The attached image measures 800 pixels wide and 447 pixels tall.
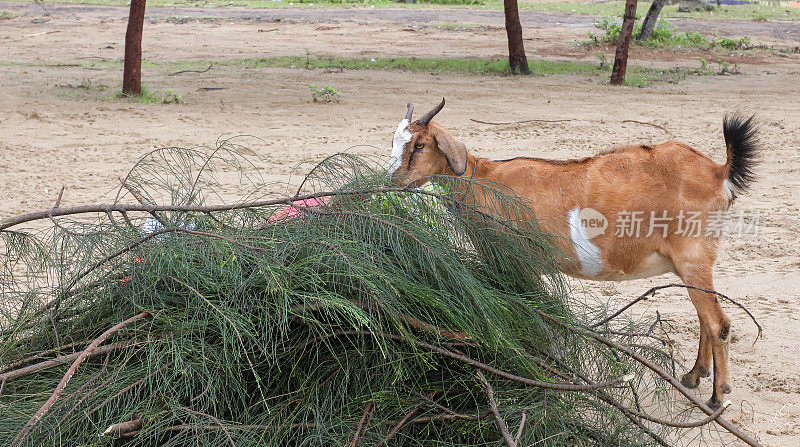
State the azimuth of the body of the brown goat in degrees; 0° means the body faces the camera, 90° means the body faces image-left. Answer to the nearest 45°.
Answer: approximately 90°

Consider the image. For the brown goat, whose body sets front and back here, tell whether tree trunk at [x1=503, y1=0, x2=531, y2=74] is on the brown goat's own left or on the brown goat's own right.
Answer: on the brown goat's own right

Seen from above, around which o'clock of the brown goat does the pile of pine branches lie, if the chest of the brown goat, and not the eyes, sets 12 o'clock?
The pile of pine branches is roughly at 10 o'clock from the brown goat.

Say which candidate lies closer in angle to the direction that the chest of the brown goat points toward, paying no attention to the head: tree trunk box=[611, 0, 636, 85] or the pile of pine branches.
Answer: the pile of pine branches

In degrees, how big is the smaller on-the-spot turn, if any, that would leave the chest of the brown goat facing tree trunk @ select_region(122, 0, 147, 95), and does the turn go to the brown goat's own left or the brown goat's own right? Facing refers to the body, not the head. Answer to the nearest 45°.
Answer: approximately 45° to the brown goat's own right

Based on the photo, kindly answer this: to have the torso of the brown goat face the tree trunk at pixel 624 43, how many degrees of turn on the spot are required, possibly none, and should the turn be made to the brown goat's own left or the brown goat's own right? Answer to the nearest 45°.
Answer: approximately 90° to the brown goat's own right
